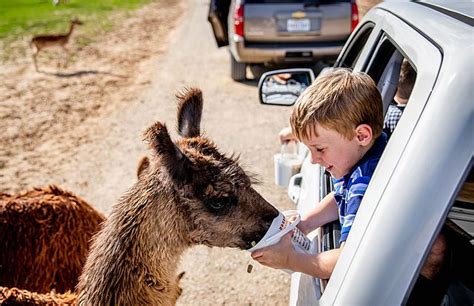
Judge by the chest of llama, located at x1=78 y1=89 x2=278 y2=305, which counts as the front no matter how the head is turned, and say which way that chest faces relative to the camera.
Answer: to the viewer's right

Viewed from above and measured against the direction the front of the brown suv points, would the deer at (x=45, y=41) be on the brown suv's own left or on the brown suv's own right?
on the brown suv's own left

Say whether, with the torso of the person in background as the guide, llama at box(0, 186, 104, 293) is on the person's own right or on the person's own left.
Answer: on the person's own left

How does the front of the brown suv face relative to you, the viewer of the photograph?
facing away from the viewer

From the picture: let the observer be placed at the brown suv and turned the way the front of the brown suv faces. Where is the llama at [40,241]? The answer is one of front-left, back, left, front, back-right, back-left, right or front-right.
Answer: back

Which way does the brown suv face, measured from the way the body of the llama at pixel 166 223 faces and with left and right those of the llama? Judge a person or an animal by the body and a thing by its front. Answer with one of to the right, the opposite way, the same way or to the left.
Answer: to the left

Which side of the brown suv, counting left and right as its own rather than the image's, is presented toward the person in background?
back

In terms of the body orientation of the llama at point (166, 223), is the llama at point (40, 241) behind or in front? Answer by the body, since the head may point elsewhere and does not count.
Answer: behind

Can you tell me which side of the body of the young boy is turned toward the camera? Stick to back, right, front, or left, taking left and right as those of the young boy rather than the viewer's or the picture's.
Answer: left

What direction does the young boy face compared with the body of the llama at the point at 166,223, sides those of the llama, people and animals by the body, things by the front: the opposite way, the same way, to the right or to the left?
the opposite way

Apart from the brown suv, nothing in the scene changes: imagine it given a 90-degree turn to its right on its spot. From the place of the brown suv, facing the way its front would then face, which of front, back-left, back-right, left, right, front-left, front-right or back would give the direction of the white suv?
right
